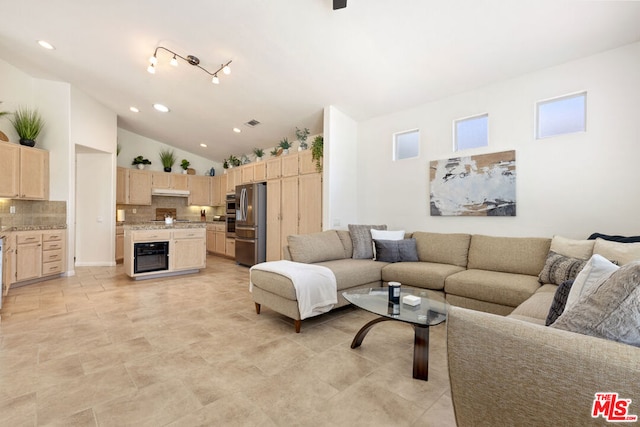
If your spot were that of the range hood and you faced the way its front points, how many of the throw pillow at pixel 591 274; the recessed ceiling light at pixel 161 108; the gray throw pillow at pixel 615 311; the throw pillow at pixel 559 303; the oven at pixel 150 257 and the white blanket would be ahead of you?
6

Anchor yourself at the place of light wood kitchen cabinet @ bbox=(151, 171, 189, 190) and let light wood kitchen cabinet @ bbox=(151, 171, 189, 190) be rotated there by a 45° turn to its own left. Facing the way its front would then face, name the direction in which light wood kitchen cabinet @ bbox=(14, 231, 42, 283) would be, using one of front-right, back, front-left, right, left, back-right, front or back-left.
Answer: right

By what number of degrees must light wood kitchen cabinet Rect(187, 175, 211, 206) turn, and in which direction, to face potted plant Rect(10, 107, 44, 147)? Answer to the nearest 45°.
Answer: approximately 45° to its right

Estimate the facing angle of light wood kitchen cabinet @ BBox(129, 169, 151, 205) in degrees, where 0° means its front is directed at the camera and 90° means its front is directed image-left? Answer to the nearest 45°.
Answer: approximately 0°

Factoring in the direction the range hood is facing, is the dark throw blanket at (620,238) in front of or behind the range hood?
in front

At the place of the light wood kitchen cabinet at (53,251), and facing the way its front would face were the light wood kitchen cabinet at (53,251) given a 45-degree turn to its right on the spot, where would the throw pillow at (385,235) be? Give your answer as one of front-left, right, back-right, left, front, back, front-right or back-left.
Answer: front-left

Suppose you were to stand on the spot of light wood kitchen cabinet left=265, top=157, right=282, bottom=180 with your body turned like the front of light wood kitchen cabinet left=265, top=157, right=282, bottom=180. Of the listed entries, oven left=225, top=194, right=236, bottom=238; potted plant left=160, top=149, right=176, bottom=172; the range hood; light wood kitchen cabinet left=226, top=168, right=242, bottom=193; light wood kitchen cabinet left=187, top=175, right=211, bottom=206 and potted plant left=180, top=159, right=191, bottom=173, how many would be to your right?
6

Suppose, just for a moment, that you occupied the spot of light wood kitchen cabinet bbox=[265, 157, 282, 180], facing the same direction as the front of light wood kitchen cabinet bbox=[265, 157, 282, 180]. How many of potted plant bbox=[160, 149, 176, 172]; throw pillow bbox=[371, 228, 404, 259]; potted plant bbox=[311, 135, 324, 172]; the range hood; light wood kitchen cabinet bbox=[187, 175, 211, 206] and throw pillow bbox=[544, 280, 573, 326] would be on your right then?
3

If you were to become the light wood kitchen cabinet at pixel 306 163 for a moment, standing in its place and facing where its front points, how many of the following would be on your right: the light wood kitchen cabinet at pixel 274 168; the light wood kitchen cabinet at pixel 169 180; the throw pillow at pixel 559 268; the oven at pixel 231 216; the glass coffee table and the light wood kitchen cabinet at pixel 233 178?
4

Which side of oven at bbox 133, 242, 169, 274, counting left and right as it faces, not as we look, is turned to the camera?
front

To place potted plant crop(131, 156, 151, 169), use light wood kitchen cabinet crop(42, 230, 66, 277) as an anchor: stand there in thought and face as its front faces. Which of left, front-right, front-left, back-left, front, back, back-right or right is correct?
left

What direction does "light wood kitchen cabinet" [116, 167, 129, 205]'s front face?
toward the camera

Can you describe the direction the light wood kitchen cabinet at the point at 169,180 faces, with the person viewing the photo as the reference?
facing the viewer

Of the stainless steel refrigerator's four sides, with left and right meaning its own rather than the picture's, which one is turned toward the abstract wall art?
left

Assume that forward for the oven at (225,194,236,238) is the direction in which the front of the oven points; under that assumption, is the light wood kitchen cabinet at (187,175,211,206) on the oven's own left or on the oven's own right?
on the oven's own right

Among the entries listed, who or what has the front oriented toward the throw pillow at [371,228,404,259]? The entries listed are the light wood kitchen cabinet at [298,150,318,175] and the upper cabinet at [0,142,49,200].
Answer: the upper cabinet

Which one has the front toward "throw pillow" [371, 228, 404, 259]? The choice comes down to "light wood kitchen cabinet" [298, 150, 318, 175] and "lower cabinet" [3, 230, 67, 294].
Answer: the lower cabinet
